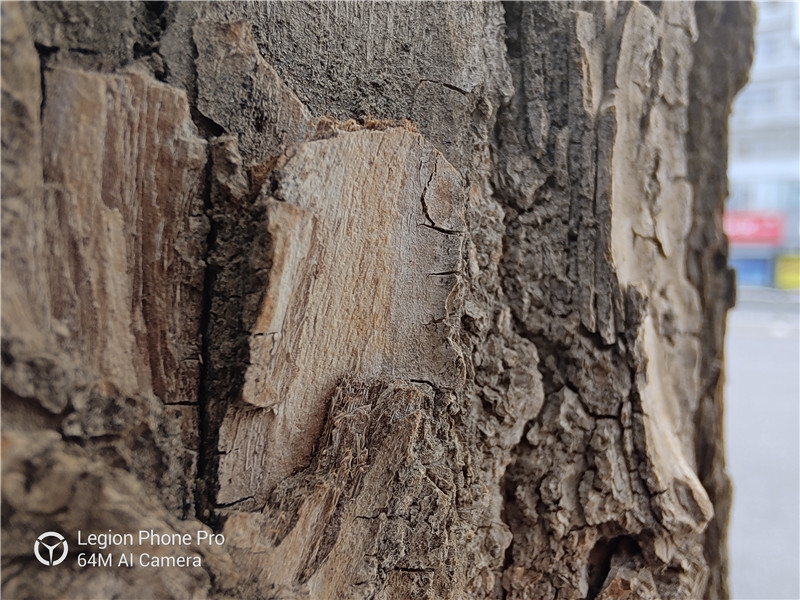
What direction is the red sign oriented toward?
toward the camera

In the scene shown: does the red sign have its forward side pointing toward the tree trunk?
yes
